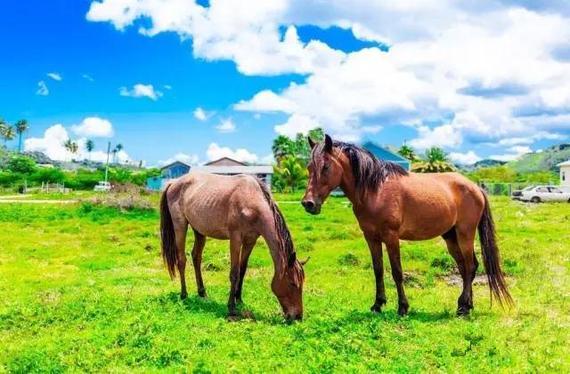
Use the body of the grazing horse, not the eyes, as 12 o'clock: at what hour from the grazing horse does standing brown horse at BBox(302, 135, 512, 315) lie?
The standing brown horse is roughly at 11 o'clock from the grazing horse.

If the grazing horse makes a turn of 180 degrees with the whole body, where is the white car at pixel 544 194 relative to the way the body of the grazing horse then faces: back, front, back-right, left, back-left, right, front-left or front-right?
right
